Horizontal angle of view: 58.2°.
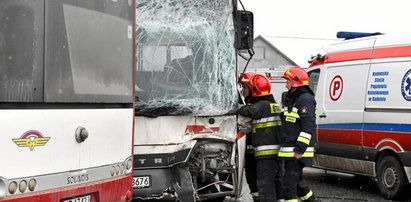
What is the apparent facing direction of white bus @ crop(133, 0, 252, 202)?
toward the camera

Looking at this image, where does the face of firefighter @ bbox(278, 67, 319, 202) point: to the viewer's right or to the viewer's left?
to the viewer's left

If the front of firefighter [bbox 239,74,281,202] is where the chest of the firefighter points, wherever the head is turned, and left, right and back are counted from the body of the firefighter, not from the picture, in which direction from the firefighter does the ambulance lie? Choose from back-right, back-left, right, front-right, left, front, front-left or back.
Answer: right

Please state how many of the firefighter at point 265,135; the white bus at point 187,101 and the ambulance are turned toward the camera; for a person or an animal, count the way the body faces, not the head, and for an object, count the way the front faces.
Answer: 1

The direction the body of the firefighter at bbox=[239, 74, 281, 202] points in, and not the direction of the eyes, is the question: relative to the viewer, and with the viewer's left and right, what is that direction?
facing away from the viewer and to the left of the viewer

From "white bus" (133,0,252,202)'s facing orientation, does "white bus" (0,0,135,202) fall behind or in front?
in front
